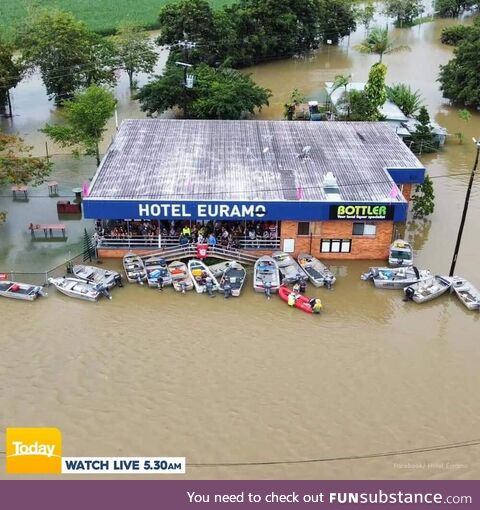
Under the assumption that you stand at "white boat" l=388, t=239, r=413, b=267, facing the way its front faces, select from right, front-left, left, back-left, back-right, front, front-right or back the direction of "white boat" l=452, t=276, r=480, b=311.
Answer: back-right

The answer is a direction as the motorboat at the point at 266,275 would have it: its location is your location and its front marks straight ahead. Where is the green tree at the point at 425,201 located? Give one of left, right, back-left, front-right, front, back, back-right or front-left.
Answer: front-right

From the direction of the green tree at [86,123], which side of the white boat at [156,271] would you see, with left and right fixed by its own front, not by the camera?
front

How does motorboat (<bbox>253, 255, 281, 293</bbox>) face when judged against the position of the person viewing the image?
facing away from the viewer

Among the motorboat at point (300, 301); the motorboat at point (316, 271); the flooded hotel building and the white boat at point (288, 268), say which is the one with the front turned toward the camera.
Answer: the flooded hotel building

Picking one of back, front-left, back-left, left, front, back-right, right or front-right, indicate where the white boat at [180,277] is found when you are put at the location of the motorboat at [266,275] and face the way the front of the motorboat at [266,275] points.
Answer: left

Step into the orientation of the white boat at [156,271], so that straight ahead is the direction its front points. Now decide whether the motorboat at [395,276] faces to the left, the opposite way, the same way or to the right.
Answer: to the right

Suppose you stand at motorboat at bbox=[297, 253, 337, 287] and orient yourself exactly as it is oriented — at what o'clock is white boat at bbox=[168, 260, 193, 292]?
The white boat is roughly at 10 o'clock from the motorboat.

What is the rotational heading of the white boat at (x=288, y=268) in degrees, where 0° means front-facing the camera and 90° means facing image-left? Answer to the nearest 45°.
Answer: approximately 135°

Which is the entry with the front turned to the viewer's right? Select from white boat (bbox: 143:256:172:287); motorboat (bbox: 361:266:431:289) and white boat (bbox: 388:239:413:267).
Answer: the motorboat

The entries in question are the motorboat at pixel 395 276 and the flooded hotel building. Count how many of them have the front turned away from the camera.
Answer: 0

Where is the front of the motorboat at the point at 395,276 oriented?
to the viewer's right

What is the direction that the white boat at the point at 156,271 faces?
away from the camera

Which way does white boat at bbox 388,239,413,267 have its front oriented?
away from the camera

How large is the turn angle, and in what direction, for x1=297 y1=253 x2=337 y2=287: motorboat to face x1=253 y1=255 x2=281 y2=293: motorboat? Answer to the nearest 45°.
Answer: approximately 45° to its left

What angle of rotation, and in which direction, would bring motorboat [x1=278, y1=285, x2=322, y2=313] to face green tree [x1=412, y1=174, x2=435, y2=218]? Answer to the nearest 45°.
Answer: approximately 90° to its right

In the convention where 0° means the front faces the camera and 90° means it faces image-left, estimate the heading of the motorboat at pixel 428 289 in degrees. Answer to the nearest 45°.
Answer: approximately 225°
